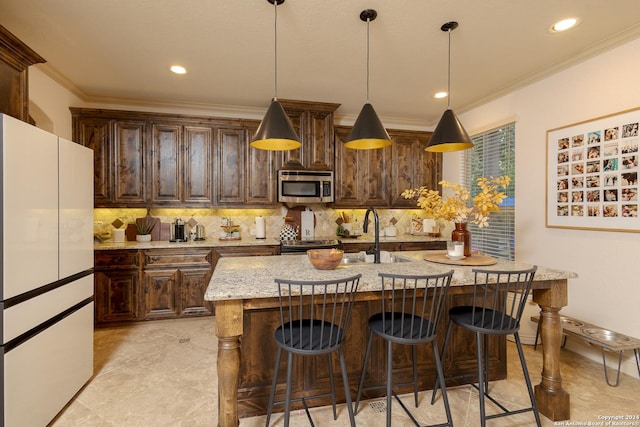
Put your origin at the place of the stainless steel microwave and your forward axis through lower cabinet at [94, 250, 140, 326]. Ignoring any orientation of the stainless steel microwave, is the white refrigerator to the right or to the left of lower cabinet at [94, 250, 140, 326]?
left

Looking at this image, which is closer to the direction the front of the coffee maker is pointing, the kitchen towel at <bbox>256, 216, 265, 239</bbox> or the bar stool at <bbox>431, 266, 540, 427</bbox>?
the bar stool

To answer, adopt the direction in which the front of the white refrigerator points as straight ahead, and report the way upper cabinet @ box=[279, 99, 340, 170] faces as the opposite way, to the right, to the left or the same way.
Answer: to the right

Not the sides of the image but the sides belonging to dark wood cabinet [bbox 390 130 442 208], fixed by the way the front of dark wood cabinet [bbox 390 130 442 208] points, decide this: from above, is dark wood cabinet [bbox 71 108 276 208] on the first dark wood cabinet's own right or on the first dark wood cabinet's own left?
on the first dark wood cabinet's own right

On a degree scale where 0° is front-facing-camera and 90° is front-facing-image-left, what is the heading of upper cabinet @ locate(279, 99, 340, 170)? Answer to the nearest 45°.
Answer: approximately 0°

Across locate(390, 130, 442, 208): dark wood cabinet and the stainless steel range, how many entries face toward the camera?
2

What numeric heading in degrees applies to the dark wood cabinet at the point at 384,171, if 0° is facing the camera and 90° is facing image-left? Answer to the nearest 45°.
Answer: approximately 0°
